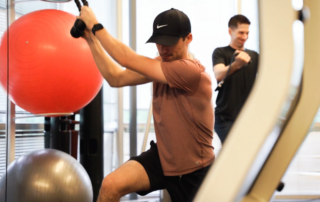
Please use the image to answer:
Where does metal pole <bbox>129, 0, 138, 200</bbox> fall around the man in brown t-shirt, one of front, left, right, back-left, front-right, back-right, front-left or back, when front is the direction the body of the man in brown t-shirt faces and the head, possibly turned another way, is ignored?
right

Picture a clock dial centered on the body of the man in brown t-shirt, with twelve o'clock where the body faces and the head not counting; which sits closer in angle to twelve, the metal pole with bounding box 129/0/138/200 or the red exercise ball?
the red exercise ball

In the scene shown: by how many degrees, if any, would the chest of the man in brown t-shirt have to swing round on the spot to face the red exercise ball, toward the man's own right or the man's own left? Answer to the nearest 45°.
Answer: approximately 45° to the man's own right

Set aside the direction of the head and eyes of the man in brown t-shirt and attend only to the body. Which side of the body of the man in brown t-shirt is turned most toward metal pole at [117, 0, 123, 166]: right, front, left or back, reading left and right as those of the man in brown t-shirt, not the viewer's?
right

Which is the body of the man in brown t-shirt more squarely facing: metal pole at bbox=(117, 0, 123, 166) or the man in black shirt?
the metal pole

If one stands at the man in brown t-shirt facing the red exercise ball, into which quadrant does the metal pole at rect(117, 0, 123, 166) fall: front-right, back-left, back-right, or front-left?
front-right

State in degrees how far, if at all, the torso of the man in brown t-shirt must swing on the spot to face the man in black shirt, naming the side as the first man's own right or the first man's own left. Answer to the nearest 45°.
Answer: approximately 135° to the first man's own right

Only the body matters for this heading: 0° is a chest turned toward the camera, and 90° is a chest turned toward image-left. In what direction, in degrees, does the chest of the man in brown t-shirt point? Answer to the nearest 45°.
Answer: approximately 90°

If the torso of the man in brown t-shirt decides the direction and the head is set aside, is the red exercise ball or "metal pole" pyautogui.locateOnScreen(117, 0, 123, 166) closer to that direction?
the red exercise ball

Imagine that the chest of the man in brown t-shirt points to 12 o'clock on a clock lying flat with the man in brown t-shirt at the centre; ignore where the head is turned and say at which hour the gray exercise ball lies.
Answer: The gray exercise ball is roughly at 1 o'clock from the man in brown t-shirt.

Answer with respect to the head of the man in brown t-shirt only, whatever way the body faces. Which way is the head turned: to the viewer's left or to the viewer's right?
to the viewer's left

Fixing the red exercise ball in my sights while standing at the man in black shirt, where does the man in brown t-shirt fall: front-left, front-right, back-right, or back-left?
front-left

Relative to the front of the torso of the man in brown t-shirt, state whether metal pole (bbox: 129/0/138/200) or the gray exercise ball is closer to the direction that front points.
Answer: the gray exercise ball

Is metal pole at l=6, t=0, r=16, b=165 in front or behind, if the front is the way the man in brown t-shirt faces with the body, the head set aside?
in front
